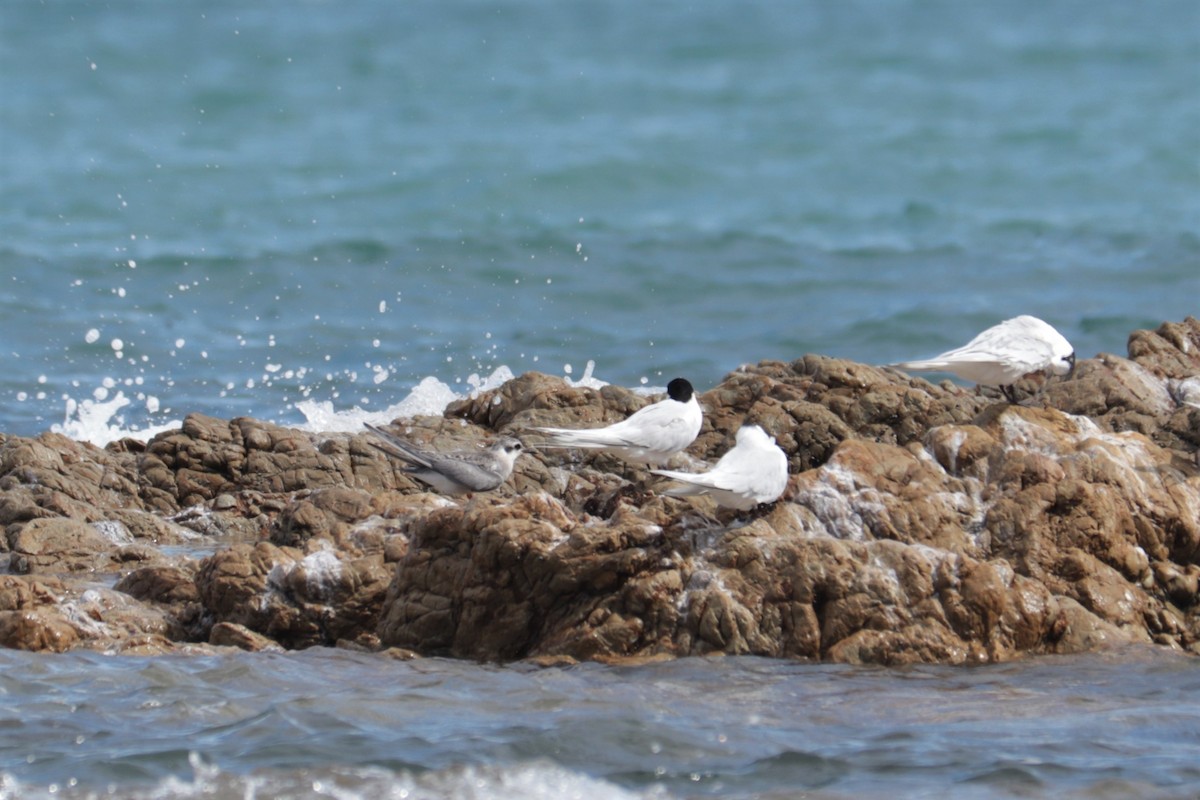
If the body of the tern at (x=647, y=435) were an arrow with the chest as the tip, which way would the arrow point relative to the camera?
to the viewer's right

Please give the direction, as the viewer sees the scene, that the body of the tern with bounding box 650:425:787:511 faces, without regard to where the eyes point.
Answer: to the viewer's right

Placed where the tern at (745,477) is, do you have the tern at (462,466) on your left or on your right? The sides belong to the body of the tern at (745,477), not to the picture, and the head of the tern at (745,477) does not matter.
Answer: on your left

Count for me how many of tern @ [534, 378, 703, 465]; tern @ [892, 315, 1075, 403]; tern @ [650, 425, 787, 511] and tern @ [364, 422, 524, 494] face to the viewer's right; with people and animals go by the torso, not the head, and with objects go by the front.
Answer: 4

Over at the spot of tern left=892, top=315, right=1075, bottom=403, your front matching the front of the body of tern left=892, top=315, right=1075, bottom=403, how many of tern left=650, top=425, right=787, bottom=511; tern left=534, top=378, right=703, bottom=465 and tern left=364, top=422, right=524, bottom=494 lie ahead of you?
0

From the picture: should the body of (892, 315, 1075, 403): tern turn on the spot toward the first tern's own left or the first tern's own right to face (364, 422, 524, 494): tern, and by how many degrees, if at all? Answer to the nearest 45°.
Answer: approximately 180°

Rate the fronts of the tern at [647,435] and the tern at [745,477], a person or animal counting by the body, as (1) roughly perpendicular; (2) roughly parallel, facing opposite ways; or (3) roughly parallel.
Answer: roughly parallel

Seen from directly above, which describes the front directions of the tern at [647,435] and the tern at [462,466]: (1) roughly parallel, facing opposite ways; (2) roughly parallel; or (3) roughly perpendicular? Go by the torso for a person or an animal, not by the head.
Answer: roughly parallel

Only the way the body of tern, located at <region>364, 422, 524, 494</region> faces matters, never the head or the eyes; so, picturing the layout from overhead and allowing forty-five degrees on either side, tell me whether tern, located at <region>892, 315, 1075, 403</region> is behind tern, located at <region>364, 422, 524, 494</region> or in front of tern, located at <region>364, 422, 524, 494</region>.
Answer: in front

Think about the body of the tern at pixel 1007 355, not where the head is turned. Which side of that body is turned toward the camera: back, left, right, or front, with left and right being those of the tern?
right

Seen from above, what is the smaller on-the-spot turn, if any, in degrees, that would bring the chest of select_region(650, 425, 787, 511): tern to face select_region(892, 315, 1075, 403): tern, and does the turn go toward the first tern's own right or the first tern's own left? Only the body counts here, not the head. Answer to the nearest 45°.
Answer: approximately 45° to the first tern's own left

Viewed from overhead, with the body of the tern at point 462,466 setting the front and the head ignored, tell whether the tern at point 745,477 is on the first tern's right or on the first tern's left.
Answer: on the first tern's right

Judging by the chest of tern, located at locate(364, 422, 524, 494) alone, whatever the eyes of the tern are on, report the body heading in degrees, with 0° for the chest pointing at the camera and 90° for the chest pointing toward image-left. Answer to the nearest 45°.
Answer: approximately 270°

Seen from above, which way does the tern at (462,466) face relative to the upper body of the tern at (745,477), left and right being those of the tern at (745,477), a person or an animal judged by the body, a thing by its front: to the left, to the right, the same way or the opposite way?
the same way
